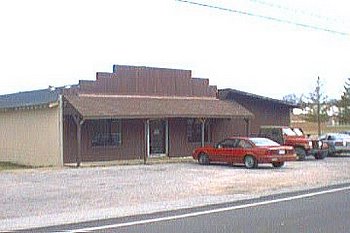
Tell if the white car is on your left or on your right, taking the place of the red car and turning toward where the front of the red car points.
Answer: on your right

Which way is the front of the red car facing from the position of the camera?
facing away from the viewer and to the left of the viewer

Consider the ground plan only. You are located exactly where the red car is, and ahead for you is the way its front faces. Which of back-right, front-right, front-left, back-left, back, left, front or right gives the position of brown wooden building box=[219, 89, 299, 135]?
front-right

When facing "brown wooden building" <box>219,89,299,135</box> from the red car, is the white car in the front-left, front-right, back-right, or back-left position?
front-right
